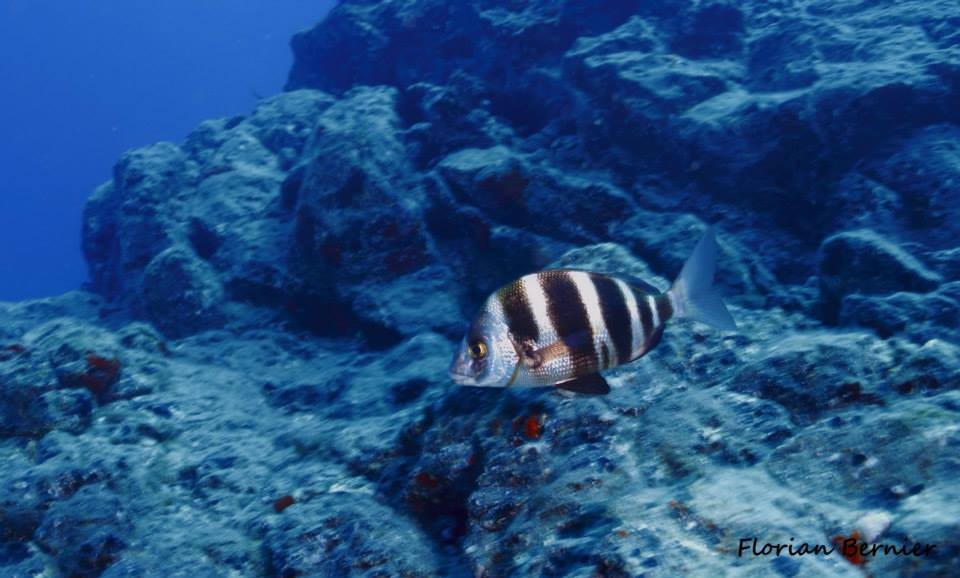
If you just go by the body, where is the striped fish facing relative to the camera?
to the viewer's left
